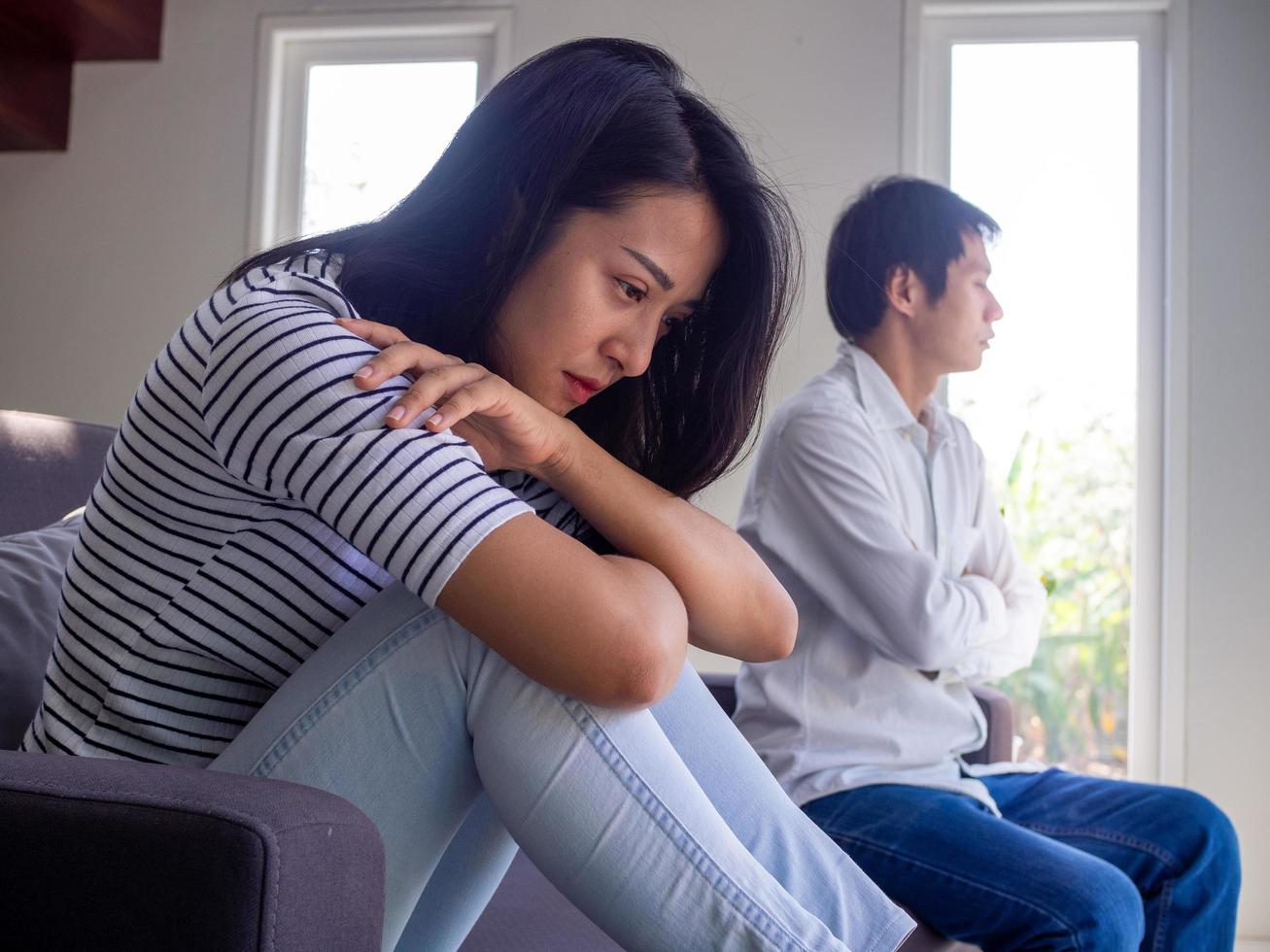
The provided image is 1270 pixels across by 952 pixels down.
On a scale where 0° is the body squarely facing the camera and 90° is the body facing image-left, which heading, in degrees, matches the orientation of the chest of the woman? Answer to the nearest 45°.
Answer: approximately 315°

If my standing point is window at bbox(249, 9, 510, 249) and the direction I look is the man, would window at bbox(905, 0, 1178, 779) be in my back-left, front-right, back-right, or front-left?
front-left

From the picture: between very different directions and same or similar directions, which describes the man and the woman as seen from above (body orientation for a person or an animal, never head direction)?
same or similar directions

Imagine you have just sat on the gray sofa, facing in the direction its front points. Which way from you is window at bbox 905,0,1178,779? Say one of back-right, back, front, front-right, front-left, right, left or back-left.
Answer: left

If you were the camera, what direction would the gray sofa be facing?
facing the viewer and to the right of the viewer

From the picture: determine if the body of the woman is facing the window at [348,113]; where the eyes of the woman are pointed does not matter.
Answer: no

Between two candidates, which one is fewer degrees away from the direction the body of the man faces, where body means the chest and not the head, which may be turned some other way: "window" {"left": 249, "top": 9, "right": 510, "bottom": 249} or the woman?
the woman

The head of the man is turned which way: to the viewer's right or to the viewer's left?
to the viewer's right

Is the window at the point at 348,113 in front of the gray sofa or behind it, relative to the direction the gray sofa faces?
behind

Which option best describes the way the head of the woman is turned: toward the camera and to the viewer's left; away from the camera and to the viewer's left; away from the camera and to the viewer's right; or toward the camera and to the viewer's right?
toward the camera and to the viewer's right

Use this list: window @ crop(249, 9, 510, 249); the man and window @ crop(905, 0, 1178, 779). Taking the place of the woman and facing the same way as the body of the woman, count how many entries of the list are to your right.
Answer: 0

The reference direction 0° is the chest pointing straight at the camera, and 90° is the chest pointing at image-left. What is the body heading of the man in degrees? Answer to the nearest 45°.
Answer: approximately 315°

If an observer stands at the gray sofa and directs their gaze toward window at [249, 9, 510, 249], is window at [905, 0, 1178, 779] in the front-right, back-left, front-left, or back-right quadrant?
front-right

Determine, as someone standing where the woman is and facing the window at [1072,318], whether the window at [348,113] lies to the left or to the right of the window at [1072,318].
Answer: left
